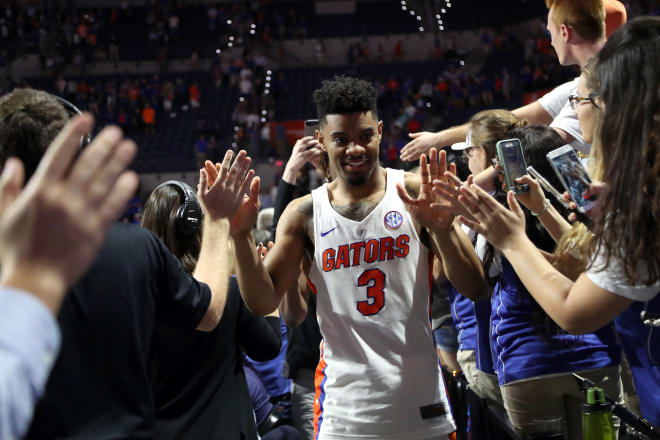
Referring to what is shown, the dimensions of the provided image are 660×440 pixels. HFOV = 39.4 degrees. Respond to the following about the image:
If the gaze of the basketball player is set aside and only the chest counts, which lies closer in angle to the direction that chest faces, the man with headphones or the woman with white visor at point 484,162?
the man with headphones

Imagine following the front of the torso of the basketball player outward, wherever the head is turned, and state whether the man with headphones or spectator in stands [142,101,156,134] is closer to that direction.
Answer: the man with headphones

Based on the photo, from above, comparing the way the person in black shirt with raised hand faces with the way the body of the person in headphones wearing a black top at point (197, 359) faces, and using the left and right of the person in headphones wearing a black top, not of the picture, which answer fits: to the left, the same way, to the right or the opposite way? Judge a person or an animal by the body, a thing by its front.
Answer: the same way

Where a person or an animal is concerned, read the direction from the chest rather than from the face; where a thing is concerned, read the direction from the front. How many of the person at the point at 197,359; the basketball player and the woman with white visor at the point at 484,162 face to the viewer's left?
1

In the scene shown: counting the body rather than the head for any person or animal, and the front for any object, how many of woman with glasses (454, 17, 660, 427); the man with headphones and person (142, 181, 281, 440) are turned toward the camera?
0

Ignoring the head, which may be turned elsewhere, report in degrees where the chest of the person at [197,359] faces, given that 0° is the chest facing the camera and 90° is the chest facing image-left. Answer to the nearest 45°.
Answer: approximately 225°

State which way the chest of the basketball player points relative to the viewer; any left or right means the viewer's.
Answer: facing the viewer

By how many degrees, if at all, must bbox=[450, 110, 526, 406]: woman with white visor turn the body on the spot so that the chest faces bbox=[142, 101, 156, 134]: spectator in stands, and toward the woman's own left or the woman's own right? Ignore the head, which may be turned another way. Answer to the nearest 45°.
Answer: approximately 45° to the woman's own right

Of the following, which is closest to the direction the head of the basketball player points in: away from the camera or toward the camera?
toward the camera

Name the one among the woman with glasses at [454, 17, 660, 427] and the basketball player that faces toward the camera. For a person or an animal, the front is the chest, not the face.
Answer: the basketball player

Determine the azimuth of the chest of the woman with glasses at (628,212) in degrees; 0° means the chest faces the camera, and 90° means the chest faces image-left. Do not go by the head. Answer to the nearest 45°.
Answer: approximately 135°

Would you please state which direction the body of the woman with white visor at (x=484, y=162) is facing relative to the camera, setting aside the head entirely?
to the viewer's left
